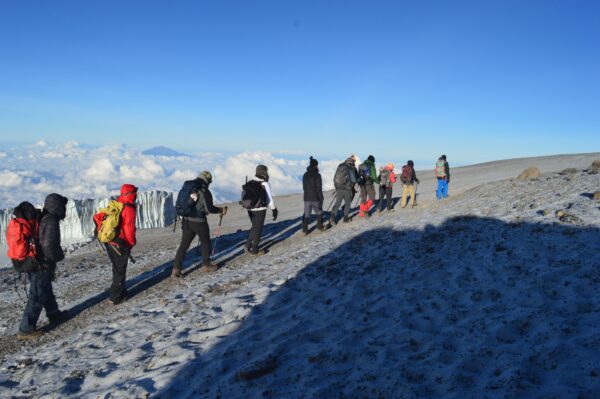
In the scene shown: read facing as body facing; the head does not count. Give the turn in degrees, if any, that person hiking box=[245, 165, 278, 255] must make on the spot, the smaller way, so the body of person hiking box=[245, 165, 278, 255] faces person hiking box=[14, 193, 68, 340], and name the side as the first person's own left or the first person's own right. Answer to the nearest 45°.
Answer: approximately 135° to the first person's own right

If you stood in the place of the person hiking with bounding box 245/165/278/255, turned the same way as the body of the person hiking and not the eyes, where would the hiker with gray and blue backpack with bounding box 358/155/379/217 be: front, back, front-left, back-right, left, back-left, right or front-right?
front-left

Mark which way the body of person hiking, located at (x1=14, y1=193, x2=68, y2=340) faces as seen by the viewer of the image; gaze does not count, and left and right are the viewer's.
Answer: facing to the right of the viewer

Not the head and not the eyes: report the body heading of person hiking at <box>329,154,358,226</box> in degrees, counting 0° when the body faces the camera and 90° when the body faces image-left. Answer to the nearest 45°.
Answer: approximately 225°

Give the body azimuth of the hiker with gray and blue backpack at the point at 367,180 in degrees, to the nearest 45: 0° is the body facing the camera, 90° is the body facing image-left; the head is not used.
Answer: approximately 225°

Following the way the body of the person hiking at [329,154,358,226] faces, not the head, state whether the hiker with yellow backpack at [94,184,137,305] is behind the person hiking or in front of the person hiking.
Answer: behind

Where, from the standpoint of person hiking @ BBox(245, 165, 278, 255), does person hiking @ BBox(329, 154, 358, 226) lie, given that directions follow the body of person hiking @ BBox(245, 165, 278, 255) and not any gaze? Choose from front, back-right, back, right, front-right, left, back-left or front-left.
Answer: front-left
